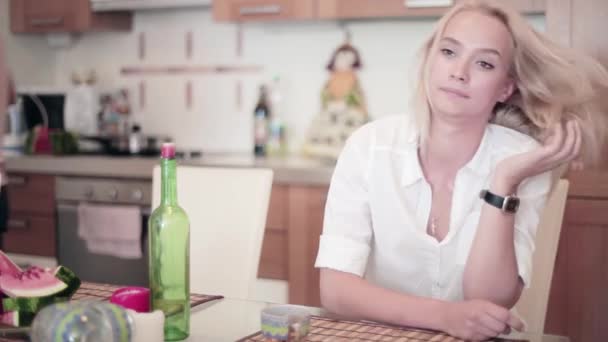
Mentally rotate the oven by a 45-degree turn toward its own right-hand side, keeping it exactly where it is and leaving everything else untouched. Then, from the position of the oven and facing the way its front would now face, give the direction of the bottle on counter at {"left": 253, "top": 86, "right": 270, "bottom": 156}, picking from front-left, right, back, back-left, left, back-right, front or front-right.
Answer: back-left

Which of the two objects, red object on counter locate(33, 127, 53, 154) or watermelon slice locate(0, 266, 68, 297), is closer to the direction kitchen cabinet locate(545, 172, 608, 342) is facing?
the watermelon slice

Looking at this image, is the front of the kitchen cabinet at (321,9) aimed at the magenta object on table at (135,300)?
yes

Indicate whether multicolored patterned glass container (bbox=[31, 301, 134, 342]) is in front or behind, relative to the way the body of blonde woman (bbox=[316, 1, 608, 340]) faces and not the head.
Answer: in front

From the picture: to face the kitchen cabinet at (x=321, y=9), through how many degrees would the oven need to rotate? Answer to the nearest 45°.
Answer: approximately 90° to its left

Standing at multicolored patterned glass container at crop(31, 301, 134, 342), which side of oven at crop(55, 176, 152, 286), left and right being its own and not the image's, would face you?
front

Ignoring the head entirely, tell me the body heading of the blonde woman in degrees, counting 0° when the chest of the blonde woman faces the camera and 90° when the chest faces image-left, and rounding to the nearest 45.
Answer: approximately 0°

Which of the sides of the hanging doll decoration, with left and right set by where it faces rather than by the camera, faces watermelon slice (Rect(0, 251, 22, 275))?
front

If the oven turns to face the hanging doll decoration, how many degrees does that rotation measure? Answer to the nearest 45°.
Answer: approximately 90° to its left
